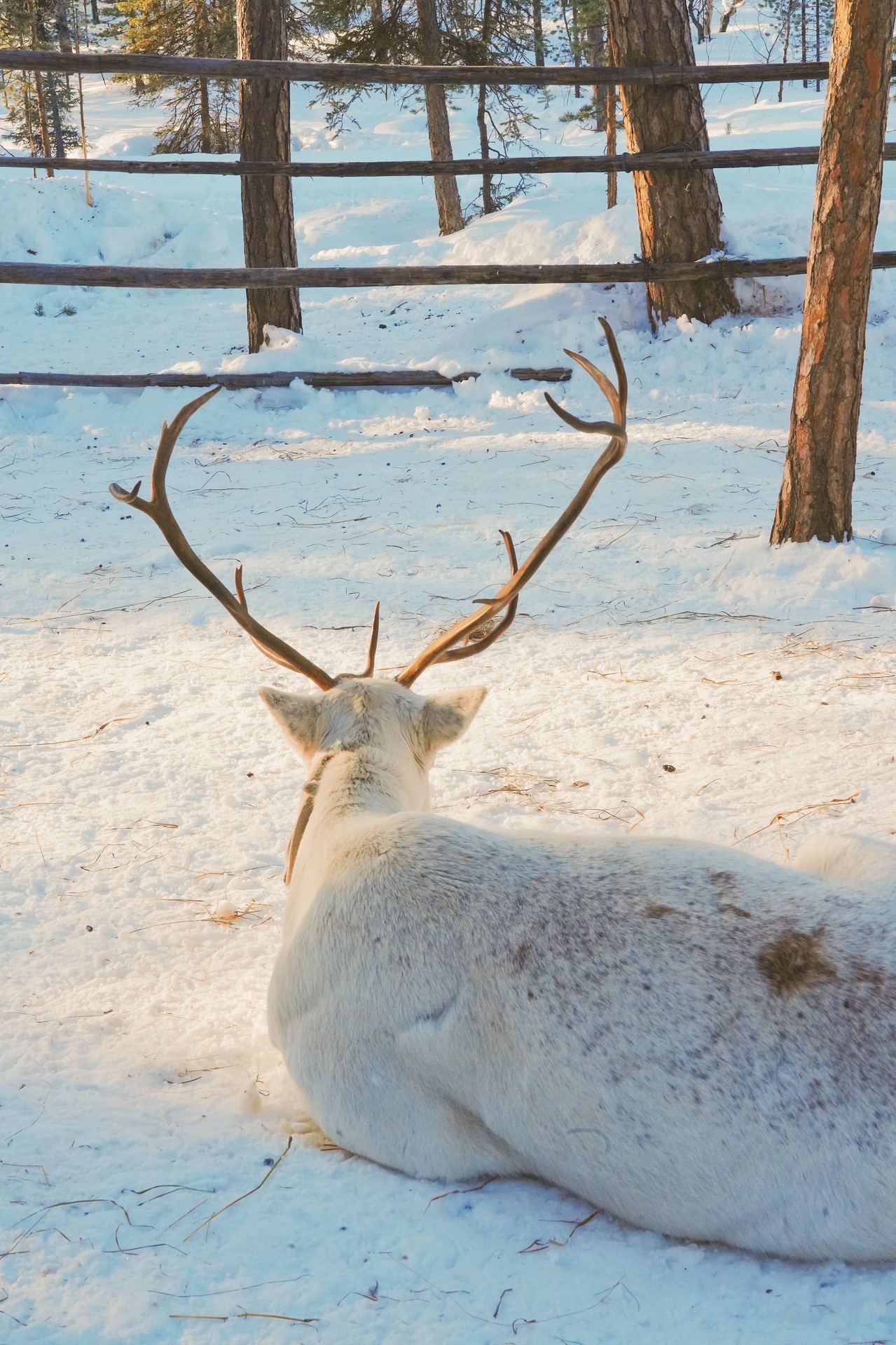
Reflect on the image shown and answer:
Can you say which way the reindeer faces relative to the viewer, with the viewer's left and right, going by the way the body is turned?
facing away from the viewer and to the left of the viewer

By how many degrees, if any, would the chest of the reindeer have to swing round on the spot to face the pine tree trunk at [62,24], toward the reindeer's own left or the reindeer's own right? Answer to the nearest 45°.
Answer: approximately 45° to the reindeer's own right

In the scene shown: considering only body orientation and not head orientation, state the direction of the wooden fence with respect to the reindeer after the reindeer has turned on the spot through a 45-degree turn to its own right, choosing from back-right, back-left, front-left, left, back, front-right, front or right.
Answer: front

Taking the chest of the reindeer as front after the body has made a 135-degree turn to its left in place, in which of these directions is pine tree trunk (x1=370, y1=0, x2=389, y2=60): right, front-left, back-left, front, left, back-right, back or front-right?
back

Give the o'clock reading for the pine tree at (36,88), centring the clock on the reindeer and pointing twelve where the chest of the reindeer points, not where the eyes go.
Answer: The pine tree is roughly at 1 o'clock from the reindeer.

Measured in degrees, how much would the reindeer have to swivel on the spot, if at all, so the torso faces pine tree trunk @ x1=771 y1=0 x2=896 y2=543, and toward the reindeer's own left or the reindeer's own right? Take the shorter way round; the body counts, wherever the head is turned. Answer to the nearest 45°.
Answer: approximately 45° to the reindeer's own right

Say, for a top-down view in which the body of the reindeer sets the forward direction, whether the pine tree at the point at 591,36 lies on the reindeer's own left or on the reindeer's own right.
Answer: on the reindeer's own right

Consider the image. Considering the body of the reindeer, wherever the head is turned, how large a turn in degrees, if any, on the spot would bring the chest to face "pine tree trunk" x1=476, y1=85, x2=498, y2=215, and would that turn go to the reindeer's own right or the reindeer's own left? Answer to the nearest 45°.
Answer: approximately 45° to the reindeer's own right

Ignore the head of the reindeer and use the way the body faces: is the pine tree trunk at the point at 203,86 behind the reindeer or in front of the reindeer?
in front

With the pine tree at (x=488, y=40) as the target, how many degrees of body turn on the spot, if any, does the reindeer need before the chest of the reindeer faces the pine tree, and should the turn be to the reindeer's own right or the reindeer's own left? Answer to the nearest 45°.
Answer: approximately 45° to the reindeer's own right

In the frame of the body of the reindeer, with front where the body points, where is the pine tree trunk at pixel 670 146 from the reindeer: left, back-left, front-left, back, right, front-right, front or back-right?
front-right

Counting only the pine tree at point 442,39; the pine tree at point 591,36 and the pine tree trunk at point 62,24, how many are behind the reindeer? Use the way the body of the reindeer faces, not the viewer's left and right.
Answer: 0

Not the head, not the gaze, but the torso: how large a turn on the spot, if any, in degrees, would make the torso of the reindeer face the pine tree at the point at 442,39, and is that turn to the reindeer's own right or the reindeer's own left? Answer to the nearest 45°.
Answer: approximately 45° to the reindeer's own right
